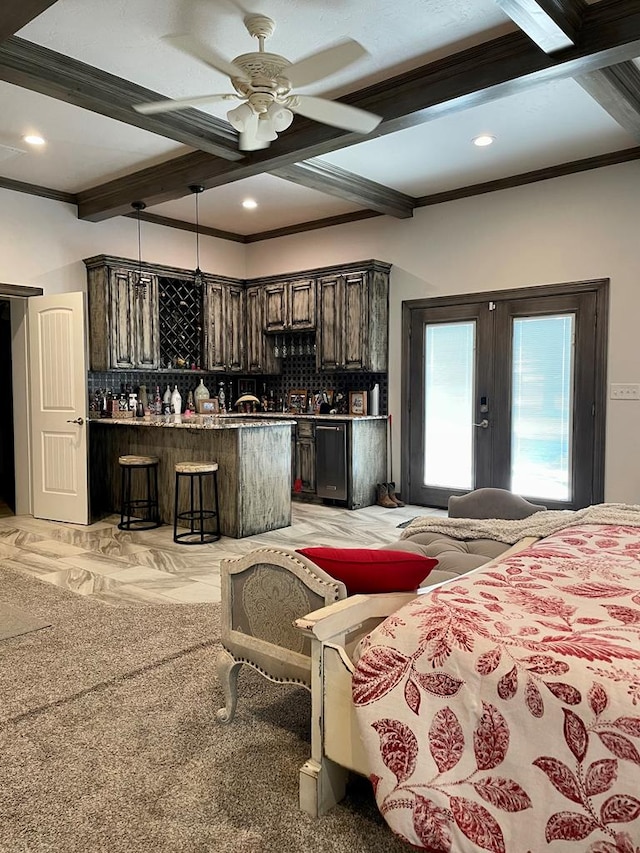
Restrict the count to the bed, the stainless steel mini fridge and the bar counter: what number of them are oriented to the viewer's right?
0

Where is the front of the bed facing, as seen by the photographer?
facing away from the viewer and to the left of the viewer

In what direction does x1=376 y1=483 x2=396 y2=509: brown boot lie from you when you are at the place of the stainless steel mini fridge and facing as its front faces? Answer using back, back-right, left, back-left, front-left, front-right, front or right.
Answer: back-left

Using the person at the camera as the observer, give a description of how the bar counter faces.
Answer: facing the viewer and to the left of the viewer

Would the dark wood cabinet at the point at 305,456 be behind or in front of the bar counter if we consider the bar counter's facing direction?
behind

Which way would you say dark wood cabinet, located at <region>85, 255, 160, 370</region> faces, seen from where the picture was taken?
facing the viewer and to the right of the viewer

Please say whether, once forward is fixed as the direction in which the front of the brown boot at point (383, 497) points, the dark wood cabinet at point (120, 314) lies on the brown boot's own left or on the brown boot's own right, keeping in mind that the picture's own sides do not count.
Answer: on the brown boot's own right

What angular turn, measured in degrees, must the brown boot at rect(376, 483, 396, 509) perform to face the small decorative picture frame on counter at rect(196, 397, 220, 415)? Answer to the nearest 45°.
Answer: approximately 135° to its right

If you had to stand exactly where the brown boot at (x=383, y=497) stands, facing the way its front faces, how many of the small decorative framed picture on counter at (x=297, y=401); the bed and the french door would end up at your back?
1

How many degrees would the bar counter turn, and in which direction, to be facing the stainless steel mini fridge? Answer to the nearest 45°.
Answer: approximately 180°

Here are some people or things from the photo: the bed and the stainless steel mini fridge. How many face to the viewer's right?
0

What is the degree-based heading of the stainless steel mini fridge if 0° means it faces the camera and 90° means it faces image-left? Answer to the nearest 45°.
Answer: approximately 45°

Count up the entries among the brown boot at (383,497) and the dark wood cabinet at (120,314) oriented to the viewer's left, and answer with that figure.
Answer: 0

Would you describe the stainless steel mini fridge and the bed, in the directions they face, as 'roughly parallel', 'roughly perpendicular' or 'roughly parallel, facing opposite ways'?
roughly perpendicular
